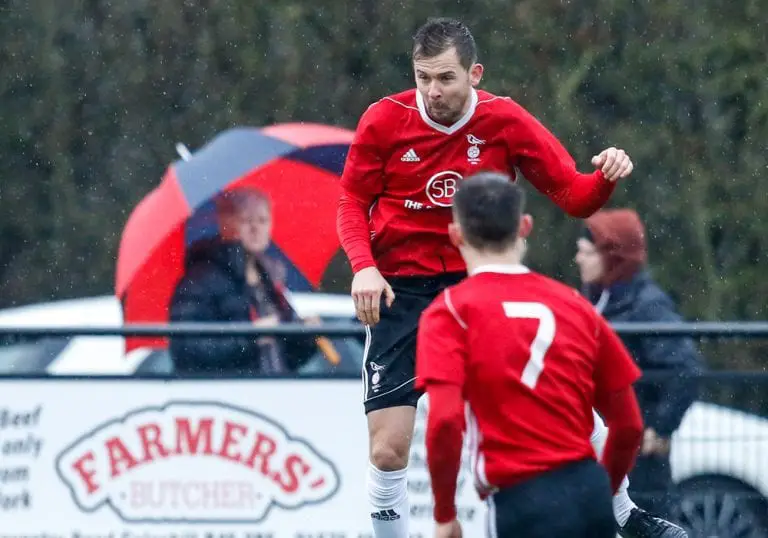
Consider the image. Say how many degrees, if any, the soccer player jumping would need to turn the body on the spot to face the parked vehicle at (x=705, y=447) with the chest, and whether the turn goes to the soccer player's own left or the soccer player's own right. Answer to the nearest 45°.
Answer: approximately 135° to the soccer player's own left

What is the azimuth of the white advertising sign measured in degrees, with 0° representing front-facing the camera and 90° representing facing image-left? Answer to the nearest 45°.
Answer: approximately 0°

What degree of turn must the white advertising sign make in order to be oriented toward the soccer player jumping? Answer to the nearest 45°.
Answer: approximately 45° to its left

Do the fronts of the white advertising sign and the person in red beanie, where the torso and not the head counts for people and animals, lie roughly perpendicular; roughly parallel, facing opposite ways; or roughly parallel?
roughly perpendicular

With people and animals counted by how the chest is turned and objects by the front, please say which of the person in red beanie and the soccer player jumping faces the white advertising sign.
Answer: the person in red beanie

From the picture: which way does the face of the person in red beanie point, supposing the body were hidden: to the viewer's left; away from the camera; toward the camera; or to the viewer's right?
to the viewer's left

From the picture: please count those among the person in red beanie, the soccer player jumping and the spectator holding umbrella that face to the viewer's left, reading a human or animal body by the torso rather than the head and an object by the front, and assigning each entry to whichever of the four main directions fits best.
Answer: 1
